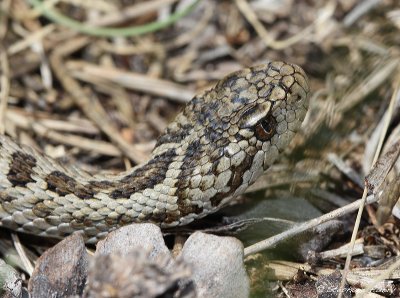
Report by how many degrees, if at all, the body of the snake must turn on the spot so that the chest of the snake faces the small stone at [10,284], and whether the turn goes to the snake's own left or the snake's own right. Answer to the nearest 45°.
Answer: approximately 180°

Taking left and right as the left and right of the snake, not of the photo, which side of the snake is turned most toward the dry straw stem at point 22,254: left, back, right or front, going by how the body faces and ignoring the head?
back

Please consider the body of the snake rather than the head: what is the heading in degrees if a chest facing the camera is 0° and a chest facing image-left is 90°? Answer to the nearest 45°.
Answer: approximately 270°
